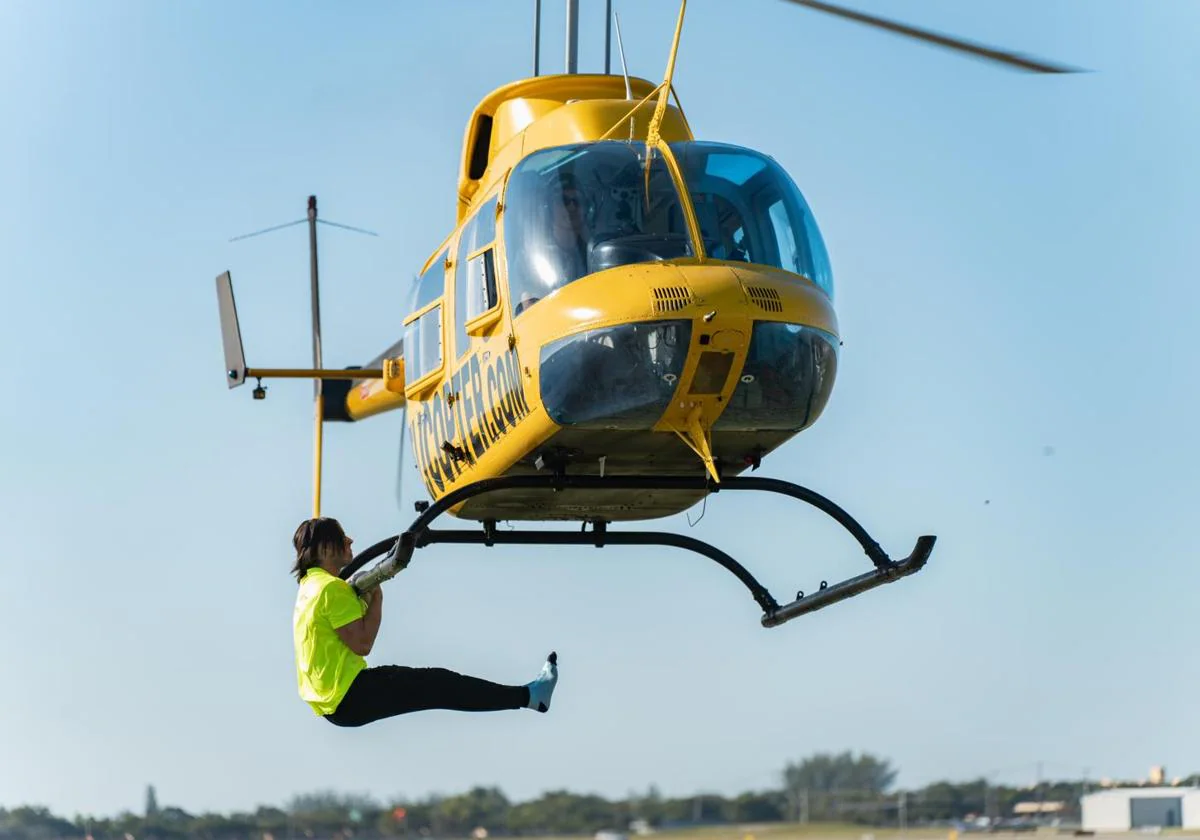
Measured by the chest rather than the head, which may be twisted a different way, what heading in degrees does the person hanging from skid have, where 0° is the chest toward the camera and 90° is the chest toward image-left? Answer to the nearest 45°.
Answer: approximately 270°

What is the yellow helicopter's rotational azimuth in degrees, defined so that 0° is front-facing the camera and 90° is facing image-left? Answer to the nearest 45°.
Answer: approximately 315°

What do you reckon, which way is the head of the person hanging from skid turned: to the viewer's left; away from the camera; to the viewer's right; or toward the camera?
to the viewer's right

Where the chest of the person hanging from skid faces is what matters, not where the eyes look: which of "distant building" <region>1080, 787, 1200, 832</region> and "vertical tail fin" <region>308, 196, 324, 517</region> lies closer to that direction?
the distant building

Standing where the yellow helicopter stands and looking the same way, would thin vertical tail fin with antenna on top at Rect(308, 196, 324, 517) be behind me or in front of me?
behind

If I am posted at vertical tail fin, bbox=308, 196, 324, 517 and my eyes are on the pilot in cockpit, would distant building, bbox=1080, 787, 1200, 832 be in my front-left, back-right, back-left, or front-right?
back-left
